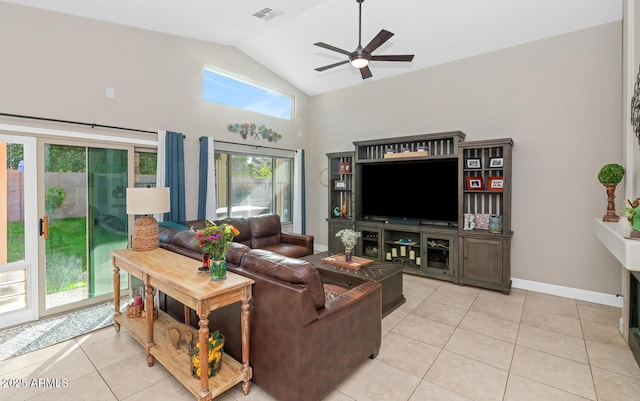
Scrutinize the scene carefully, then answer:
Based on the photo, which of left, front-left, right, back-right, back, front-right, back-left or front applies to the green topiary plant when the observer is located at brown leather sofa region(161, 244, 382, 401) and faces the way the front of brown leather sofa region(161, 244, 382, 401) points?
front-right

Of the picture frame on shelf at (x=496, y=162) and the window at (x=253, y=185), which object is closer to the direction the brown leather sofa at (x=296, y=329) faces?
the picture frame on shelf

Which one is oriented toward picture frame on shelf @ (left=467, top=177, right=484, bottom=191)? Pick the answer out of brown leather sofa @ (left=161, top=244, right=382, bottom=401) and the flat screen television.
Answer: the brown leather sofa

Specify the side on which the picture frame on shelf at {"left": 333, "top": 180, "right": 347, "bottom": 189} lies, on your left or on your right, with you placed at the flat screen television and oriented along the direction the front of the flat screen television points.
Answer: on your right

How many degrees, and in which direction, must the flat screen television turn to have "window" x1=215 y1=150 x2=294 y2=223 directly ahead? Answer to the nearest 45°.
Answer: approximately 45° to its right

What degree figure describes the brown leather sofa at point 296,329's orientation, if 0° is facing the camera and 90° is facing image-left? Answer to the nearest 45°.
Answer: approximately 225°

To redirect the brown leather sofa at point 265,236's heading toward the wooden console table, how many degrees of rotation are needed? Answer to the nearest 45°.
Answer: approximately 45° to its right

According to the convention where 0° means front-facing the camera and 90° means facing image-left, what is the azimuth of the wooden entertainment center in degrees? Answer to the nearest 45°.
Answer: approximately 45°

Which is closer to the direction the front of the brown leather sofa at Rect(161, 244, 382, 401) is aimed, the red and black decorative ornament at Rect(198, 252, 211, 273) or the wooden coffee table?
the wooden coffee table

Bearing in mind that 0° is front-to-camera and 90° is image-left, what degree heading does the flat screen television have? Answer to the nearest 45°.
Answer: approximately 45°

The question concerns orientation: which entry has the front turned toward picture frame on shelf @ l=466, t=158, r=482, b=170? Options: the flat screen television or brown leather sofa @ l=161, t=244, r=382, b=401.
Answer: the brown leather sofa

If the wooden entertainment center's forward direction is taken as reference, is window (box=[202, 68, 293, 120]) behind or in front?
in front

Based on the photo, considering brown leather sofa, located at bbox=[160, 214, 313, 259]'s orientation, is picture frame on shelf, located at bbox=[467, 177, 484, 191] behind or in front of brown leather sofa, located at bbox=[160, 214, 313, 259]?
in front

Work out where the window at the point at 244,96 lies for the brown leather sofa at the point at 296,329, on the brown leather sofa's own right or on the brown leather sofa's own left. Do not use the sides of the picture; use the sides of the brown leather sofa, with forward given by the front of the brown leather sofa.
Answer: on the brown leather sofa's own left
